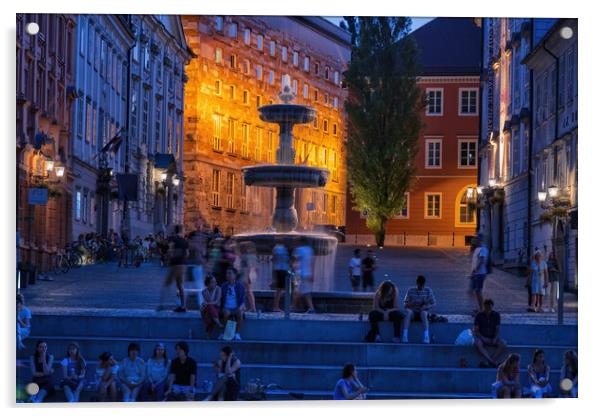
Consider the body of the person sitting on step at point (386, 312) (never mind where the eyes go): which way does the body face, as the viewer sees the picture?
toward the camera

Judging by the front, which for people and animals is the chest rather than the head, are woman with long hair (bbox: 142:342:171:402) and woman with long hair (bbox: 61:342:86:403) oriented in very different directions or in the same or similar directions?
same or similar directions

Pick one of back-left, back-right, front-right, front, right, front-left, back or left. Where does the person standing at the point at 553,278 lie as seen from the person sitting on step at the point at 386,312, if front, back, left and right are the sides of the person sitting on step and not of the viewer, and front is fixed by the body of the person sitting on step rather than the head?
back-left

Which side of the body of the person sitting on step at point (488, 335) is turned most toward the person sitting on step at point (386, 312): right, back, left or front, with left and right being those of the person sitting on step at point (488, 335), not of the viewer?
right

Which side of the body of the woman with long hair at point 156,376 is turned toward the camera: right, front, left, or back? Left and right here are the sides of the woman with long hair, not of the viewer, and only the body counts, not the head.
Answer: front

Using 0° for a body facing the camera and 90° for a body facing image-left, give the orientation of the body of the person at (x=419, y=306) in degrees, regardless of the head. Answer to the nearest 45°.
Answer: approximately 0°

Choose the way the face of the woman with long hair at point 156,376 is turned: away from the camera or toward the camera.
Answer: toward the camera

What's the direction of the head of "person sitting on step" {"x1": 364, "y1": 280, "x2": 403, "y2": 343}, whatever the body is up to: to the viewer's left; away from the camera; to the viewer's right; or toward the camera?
toward the camera

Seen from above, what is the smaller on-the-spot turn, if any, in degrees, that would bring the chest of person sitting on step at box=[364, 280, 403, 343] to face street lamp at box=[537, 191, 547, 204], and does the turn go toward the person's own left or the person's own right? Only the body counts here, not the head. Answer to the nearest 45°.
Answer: approximately 135° to the person's own left

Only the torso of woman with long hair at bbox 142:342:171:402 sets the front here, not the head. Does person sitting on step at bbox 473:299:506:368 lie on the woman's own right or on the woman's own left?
on the woman's own left

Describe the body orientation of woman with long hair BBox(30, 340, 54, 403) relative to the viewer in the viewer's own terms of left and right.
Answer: facing the viewer
